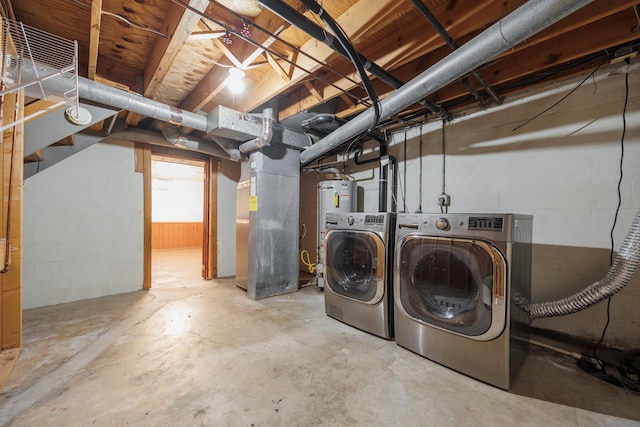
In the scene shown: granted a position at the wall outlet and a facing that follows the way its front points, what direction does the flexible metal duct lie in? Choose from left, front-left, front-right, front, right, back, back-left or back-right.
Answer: left

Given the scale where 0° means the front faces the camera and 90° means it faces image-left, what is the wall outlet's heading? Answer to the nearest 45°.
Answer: approximately 45°

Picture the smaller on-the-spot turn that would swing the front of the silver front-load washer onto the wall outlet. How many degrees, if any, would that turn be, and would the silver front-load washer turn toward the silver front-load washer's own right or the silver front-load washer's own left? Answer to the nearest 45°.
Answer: approximately 180°

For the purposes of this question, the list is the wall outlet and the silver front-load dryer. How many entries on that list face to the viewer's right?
0

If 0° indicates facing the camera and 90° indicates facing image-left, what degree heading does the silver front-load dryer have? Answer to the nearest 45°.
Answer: approximately 45°
